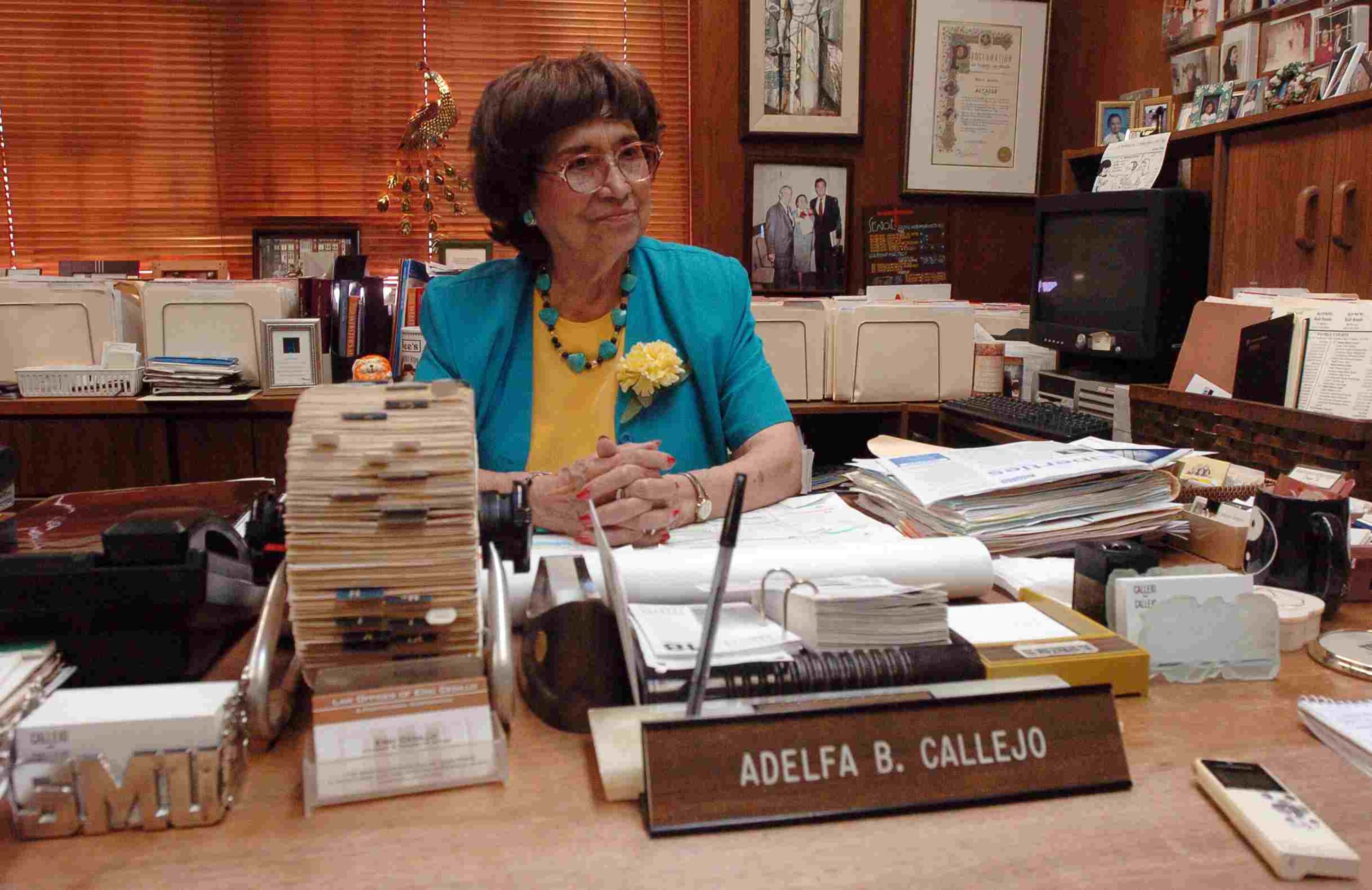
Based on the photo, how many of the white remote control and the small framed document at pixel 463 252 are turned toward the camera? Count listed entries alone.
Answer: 1

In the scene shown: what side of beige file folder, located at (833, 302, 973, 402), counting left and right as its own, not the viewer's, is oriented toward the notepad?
front

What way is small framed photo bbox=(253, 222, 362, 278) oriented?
toward the camera

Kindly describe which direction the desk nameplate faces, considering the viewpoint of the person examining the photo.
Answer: facing the viewer

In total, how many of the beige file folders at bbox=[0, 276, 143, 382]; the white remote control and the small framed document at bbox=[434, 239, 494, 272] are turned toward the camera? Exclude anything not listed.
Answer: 2

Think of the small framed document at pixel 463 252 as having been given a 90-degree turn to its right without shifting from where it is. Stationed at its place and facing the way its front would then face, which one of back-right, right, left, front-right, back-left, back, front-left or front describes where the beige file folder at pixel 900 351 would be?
back-left

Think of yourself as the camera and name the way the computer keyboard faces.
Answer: facing the viewer and to the left of the viewer

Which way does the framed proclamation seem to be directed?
toward the camera

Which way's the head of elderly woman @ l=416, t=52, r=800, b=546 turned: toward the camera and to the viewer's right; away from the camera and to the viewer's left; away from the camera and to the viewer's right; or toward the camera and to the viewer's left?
toward the camera and to the viewer's right

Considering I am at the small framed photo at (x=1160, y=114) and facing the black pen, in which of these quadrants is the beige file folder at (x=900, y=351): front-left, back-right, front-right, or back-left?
front-right

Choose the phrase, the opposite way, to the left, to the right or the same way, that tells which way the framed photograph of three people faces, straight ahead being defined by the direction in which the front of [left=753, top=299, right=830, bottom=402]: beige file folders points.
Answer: the same way

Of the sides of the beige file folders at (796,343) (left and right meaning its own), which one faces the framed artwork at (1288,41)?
left

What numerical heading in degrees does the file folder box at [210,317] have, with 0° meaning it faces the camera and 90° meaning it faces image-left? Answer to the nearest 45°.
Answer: approximately 0°

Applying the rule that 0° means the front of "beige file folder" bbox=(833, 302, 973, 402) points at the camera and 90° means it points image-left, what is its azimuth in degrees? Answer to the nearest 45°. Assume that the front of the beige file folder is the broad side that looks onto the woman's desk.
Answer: approximately 0°

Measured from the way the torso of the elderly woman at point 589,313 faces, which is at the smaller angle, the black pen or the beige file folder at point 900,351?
the black pen

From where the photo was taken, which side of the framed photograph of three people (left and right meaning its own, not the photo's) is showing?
front
